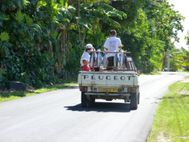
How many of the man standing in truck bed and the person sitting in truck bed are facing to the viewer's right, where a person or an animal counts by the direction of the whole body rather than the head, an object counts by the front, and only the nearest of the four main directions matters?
1

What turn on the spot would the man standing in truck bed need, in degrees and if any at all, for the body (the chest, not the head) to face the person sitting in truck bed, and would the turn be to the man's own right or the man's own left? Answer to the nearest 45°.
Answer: approximately 90° to the man's own left

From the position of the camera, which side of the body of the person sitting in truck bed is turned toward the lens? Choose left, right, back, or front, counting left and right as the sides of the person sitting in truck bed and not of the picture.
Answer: right

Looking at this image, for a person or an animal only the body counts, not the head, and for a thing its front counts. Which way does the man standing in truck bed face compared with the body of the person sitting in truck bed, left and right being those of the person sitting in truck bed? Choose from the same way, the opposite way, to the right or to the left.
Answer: to the left

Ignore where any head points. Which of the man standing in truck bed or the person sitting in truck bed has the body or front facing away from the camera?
the man standing in truck bed

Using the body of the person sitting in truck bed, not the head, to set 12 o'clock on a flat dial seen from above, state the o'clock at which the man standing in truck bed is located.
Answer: The man standing in truck bed is roughly at 12 o'clock from the person sitting in truck bed.

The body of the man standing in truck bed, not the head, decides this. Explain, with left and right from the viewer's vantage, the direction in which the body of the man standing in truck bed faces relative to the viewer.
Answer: facing away from the viewer
